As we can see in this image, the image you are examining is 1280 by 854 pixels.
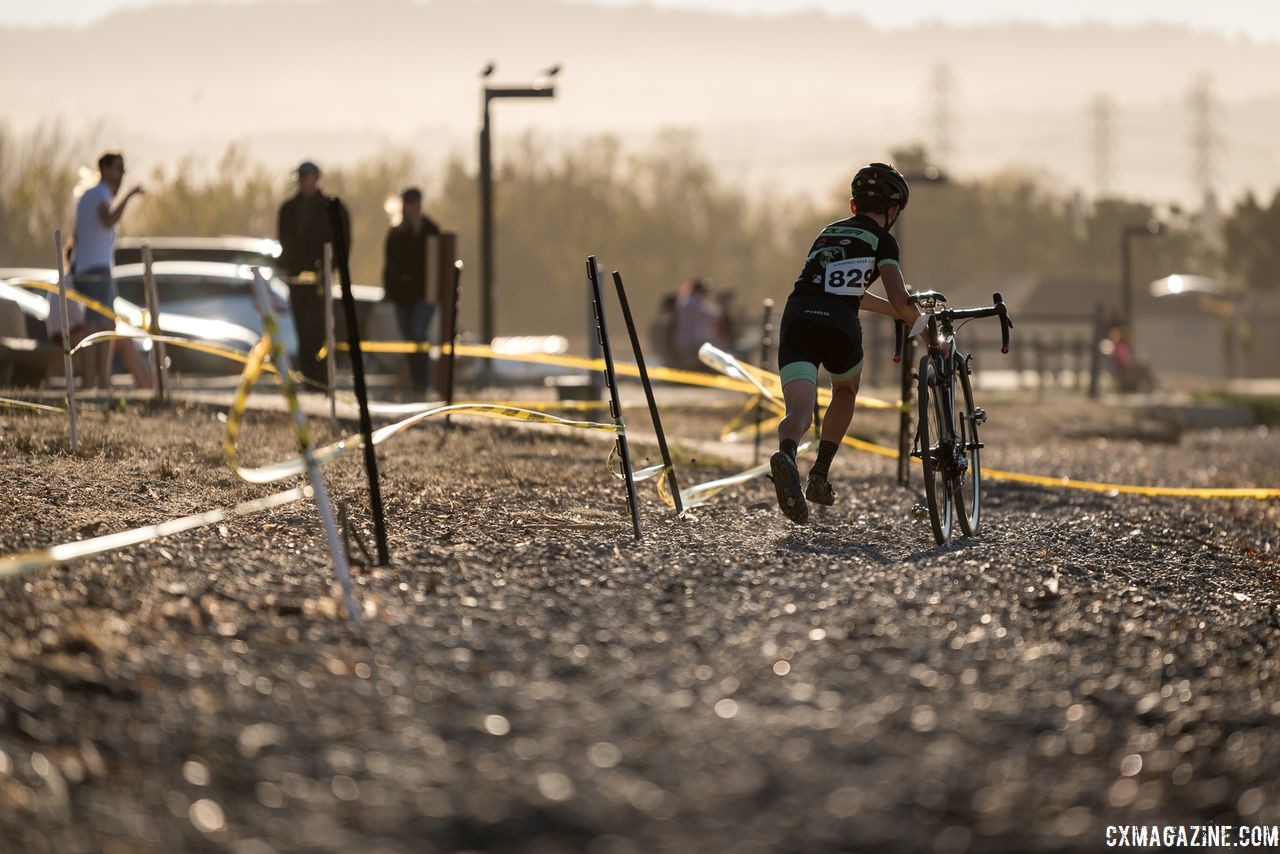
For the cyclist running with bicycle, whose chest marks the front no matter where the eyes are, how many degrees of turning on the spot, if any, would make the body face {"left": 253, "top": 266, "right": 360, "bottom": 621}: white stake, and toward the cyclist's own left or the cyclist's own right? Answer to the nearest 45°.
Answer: approximately 180°

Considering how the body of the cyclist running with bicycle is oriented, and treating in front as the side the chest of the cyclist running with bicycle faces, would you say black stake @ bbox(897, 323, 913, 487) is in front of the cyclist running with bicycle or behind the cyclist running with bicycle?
in front

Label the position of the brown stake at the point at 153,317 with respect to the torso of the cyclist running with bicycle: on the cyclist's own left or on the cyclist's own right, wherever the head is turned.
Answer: on the cyclist's own left

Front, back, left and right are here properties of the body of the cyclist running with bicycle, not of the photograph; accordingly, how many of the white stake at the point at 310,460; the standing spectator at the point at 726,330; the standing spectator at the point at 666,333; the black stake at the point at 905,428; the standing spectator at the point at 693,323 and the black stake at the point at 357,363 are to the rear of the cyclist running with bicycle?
2

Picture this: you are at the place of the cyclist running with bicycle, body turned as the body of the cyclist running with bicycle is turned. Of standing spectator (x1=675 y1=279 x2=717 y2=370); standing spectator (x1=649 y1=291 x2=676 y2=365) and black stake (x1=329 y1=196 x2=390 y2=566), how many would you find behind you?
1

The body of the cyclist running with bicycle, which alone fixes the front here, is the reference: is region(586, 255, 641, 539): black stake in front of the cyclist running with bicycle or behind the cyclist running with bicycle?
behind

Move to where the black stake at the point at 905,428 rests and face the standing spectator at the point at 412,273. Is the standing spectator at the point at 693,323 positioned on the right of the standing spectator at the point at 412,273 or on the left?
right

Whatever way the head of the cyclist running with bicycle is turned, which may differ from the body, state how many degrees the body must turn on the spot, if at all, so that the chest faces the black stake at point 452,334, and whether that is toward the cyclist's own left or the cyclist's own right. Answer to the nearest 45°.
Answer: approximately 90° to the cyclist's own left

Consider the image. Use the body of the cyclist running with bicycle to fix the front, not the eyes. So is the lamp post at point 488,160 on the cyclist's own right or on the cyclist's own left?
on the cyclist's own left

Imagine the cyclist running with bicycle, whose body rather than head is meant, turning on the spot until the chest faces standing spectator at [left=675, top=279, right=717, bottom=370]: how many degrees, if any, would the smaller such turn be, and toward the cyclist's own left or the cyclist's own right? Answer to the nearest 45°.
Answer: approximately 45° to the cyclist's own left

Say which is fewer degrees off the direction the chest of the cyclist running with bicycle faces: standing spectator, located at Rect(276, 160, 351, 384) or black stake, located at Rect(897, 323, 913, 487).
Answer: the black stake

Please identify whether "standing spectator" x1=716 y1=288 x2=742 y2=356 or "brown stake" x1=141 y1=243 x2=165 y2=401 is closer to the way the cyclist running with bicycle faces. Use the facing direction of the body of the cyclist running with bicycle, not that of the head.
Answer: the standing spectator

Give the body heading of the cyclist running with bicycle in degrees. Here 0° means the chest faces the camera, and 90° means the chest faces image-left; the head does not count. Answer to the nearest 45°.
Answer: approximately 225°

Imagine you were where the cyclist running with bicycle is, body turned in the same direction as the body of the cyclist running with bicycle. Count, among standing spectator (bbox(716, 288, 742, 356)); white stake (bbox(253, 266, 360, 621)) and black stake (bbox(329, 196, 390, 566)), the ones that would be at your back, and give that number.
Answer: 2

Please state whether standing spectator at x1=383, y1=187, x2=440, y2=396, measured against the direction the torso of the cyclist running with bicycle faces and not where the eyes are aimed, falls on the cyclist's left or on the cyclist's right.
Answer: on the cyclist's left

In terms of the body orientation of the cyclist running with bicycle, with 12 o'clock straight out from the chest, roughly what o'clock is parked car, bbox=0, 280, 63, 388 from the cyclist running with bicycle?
The parked car is roughly at 11 o'clock from the cyclist running with bicycle.
